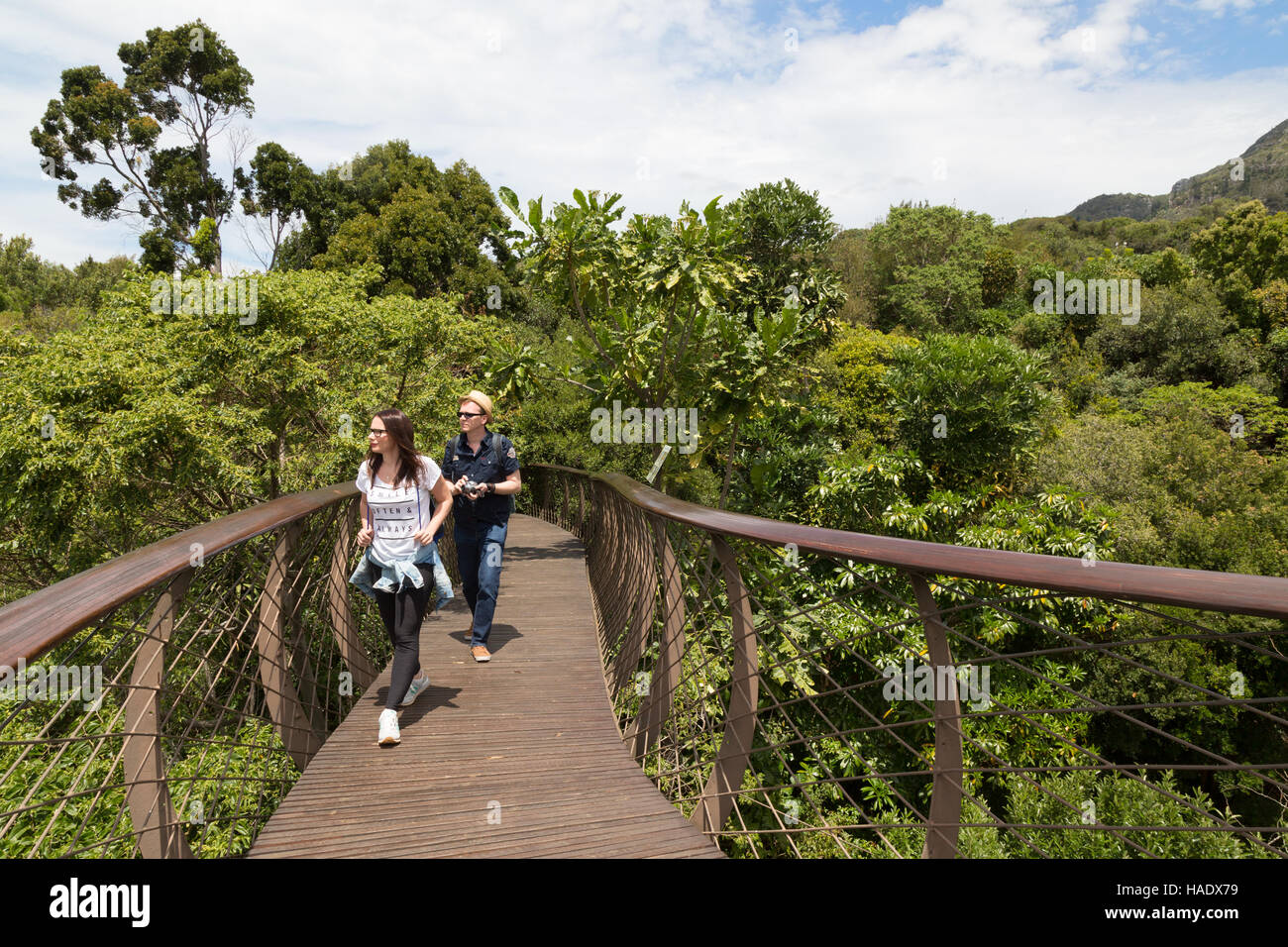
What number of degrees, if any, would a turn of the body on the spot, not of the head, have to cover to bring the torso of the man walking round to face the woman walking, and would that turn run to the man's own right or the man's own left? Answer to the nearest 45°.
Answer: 0° — they already face them

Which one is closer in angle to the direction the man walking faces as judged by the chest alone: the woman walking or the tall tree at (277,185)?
the woman walking

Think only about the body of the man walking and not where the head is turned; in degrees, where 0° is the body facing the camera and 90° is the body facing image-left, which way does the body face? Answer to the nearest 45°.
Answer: approximately 0°

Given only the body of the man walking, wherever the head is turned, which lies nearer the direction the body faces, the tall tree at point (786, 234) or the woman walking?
the woman walking

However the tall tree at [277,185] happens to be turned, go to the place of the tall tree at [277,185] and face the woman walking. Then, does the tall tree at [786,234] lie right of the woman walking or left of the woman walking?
left

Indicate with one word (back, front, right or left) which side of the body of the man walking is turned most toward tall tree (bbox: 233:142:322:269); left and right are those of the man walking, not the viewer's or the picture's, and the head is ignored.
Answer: back
